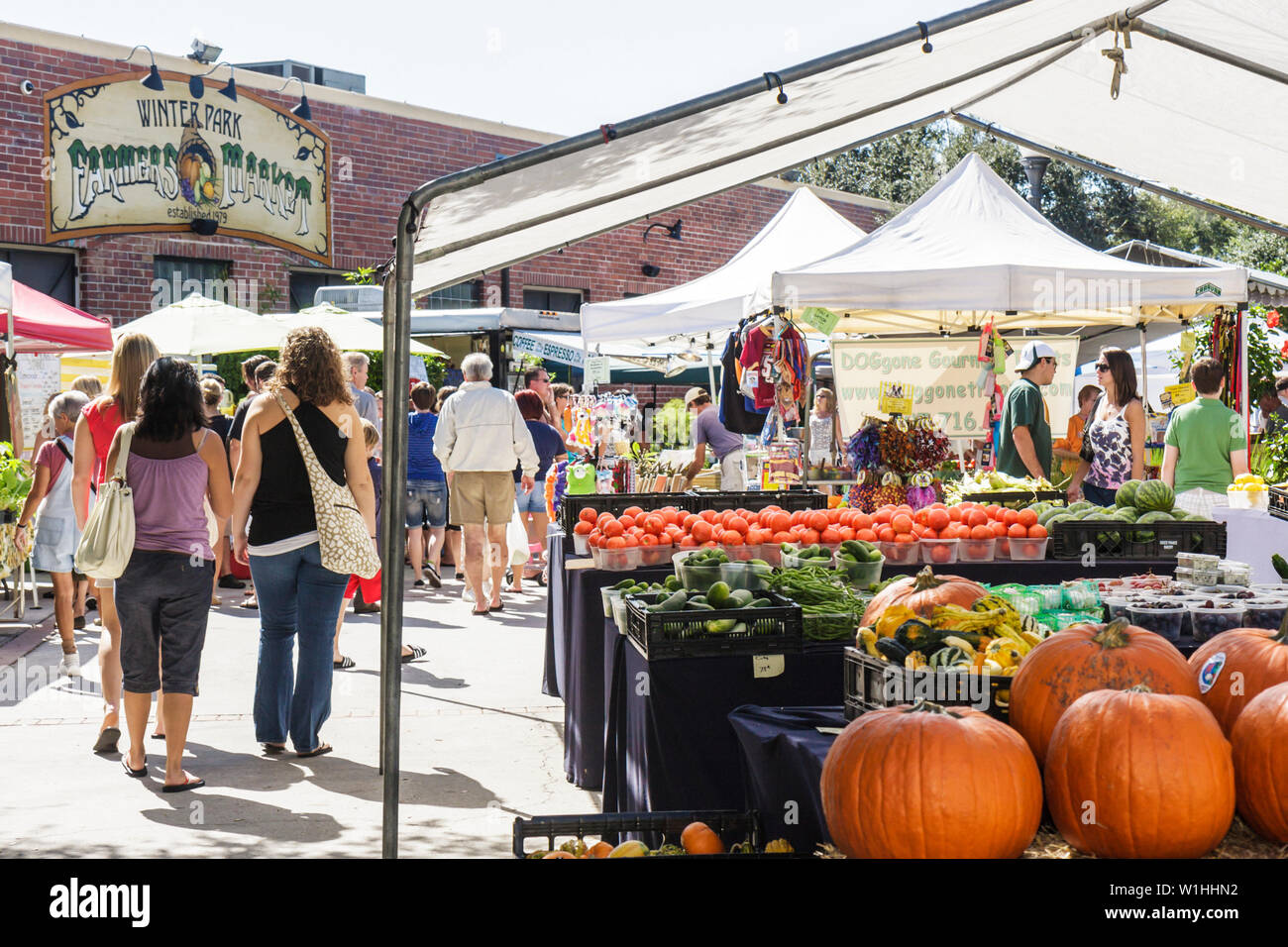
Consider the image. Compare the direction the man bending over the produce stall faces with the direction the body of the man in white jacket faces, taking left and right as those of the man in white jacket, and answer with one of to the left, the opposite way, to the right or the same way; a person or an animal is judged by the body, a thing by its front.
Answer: to the left

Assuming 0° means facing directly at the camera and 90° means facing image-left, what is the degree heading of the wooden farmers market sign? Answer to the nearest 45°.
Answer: approximately 0°

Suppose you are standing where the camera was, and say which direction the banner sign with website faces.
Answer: facing the viewer

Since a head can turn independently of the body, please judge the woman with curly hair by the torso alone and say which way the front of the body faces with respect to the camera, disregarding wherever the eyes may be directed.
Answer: away from the camera

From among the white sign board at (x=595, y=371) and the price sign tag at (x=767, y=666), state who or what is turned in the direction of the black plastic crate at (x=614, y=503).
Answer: the white sign board

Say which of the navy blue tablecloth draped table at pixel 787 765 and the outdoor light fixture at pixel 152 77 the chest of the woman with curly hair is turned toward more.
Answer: the outdoor light fixture

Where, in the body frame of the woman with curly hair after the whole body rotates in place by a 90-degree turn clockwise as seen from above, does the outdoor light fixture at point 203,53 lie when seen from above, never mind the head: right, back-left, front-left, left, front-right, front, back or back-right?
left

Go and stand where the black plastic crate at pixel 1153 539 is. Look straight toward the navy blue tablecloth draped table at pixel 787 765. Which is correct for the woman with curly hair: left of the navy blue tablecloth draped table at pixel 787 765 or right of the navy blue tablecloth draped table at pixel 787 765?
right

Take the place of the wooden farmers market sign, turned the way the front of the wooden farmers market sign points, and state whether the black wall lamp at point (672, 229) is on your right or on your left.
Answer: on your left

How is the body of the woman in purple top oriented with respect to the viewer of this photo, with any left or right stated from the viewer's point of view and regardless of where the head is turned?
facing away from the viewer

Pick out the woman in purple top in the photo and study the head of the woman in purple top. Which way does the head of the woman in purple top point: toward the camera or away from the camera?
away from the camera

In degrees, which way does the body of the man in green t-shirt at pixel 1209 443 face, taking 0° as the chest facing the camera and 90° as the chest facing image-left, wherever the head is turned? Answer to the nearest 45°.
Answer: approximately 180°

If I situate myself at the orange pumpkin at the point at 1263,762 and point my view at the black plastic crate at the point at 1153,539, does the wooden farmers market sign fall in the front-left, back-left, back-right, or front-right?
front-left

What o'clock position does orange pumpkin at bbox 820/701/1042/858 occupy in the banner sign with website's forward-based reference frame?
The orange pumpkin is roughly at 12 o'clock from the banner sign with website.

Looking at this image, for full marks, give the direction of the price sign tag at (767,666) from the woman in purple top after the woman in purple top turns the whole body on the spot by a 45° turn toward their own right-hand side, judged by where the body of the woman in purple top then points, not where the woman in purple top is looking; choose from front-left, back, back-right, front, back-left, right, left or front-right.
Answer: right

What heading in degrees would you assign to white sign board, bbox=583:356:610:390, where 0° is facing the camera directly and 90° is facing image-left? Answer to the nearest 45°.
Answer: approximately 0°

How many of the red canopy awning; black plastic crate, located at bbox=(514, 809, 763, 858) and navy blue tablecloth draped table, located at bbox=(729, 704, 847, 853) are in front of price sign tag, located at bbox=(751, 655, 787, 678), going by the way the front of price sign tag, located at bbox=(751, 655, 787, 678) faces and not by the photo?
2

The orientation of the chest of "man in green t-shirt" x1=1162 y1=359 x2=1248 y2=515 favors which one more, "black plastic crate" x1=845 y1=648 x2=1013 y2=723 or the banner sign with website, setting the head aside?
the banner sign with website
